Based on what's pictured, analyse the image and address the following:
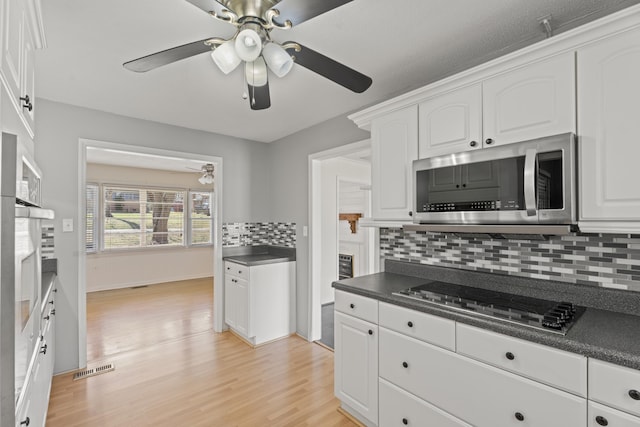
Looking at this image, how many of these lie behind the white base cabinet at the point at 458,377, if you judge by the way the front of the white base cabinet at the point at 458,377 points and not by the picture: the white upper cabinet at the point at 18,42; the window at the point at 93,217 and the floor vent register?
0

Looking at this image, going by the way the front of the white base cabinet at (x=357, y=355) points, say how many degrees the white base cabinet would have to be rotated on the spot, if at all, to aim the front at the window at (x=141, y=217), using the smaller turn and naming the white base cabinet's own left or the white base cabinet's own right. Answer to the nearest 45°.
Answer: approximately 90° to the white base cabinet's own right

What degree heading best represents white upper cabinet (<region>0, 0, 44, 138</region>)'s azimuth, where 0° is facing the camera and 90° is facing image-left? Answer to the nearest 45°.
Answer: approximately 270°

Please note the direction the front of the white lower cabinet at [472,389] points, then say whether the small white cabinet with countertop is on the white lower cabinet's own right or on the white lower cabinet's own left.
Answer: on the white lower cabinet's own right

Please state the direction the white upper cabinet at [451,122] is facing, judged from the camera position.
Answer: facing the viewer and to the left of the viewer

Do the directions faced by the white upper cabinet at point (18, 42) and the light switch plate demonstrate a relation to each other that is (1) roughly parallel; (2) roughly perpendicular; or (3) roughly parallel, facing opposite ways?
roughly perpendicular

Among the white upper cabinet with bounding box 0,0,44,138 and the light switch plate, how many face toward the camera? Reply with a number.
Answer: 1

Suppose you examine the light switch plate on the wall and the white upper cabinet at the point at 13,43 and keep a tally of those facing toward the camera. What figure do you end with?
1

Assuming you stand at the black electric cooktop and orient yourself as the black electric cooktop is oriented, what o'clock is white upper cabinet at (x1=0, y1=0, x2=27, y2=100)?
The white upper cabinet is roughly at 12 o'clock from the black electric cooktop.

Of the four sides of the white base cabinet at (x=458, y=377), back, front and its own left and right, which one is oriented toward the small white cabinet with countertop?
right
